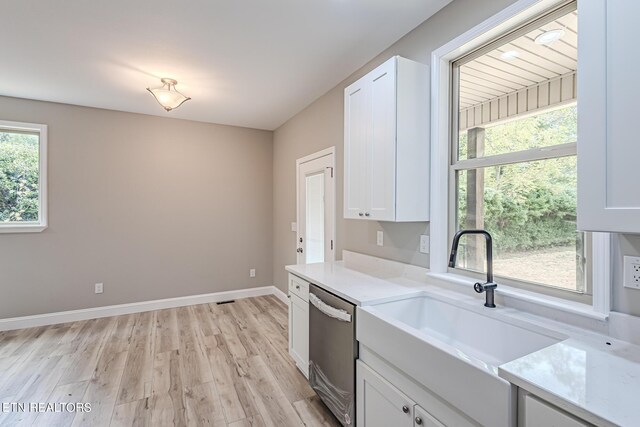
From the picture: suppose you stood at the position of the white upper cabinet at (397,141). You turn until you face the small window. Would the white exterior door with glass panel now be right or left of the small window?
right

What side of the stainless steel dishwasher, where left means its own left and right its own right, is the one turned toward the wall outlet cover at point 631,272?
left

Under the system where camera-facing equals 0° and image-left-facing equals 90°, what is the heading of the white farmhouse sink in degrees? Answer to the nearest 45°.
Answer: approximately 45°

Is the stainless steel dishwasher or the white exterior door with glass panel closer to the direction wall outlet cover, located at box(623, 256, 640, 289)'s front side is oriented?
the stainless steel dishwasher

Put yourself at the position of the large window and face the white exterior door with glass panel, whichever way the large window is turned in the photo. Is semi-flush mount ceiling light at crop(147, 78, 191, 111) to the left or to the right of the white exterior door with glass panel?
left

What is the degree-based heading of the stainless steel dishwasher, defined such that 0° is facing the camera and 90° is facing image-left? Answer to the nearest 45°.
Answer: approximately 45°

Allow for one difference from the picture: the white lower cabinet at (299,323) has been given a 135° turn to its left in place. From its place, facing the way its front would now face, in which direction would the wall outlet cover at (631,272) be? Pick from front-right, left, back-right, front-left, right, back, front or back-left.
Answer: front-right

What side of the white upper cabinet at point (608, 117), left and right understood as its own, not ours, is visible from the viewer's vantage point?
front
